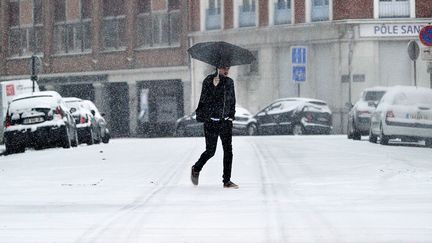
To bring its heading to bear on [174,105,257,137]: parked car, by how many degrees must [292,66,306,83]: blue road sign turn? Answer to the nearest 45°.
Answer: approximately 90° to its right

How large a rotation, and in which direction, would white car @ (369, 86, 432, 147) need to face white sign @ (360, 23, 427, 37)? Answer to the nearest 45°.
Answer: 0° — it already faces it

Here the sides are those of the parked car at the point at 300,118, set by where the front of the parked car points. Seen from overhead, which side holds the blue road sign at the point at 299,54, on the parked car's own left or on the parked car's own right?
on the parked car's own right

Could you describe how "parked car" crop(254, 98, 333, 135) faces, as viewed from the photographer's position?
facing away from the viewer and to the left of the viewer

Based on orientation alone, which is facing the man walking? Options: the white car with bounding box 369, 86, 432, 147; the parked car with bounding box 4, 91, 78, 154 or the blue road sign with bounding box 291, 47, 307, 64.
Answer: the blue road sign

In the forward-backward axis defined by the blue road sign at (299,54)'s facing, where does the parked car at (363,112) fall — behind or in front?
in front

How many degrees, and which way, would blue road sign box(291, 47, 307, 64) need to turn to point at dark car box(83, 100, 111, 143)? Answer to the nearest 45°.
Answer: approximately 45° to its right

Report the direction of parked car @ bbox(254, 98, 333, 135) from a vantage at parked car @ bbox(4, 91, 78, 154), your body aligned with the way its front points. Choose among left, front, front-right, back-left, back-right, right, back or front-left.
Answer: front-right

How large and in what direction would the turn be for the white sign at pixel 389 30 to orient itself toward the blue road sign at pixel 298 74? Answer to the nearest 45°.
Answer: approximately 45° to its right

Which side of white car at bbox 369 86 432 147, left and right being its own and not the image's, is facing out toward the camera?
back

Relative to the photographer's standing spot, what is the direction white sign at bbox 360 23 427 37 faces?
facing the viewer

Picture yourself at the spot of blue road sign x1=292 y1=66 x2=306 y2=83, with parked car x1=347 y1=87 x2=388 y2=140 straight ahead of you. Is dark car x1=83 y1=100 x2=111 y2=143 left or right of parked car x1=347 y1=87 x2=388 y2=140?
right

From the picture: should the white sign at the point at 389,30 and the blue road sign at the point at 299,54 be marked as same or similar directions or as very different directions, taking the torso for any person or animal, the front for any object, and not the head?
same or similar directions

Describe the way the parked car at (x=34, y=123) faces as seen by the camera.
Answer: facing away from the viewer

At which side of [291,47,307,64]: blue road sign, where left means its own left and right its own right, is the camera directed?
front

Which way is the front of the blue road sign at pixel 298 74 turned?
toward the camera

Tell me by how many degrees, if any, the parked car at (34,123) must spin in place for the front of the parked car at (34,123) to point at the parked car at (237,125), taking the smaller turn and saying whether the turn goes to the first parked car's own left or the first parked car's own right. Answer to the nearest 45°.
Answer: approximately 45° to the first parked car's own right

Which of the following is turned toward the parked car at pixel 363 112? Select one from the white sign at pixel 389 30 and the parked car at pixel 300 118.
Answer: the white sign
